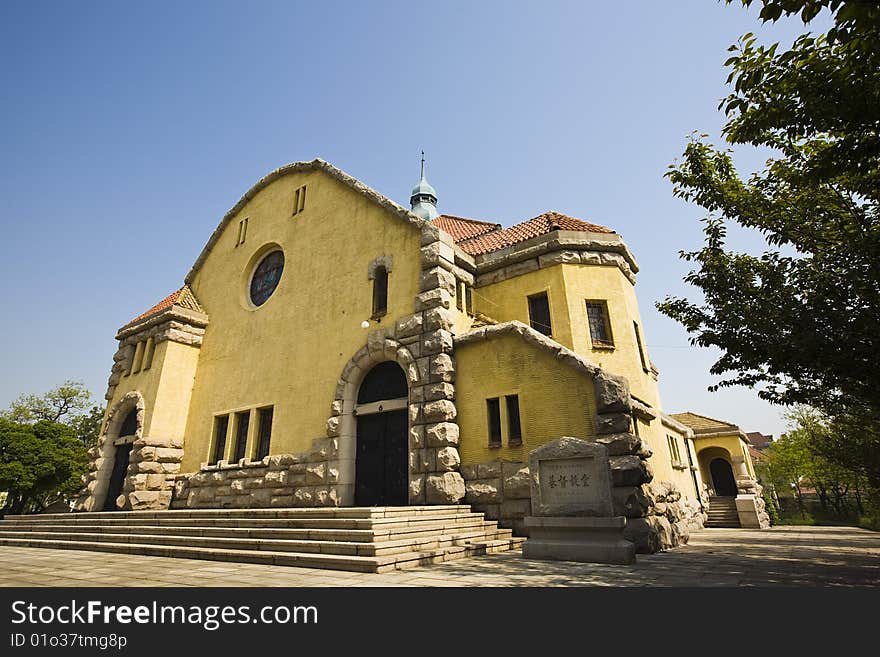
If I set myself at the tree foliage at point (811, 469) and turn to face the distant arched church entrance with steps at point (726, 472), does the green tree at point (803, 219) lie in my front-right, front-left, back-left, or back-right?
front-left

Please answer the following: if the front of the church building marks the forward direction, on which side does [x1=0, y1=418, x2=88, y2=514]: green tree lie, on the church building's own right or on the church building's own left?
on the church building's own right

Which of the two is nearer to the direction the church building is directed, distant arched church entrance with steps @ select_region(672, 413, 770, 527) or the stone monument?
the stone monument

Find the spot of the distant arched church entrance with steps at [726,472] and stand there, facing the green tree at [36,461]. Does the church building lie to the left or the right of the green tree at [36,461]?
left

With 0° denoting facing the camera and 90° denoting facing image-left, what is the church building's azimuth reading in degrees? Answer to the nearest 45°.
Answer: approximately 45°

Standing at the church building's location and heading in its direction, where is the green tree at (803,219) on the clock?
The green tree is roughly at 9 o'clock from the church building.

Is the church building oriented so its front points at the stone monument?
no

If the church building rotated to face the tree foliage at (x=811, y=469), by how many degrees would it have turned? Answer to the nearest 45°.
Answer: approximately 180°

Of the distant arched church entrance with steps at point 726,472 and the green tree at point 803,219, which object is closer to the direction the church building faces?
the green tree

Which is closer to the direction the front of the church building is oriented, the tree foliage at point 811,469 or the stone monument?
the stone monument

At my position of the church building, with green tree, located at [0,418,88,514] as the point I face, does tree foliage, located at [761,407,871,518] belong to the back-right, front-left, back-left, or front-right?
back-right
